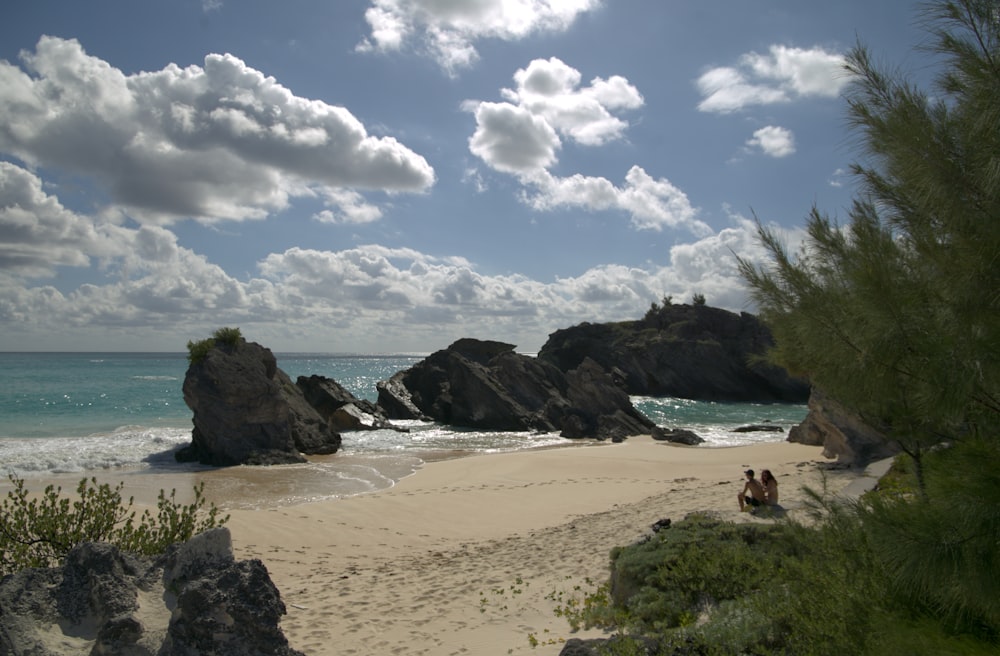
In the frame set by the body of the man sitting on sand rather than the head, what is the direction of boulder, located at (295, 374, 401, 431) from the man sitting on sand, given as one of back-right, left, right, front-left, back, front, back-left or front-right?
front

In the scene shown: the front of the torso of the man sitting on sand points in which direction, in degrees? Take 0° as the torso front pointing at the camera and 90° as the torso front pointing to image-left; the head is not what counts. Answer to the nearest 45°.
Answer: approximately 135°

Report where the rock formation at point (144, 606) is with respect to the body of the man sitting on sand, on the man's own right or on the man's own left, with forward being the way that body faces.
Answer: on the man's own left

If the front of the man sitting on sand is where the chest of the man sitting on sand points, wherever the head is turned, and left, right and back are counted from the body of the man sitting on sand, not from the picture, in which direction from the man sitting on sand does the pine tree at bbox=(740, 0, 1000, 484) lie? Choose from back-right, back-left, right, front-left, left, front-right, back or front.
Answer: back-left

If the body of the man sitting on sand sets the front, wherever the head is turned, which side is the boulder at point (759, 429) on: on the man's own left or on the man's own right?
on the man's own right

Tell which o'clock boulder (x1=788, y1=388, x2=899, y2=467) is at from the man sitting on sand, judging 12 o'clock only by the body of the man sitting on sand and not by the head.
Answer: The boulder is roughly at 2 o'clock from the man sitting on sand.

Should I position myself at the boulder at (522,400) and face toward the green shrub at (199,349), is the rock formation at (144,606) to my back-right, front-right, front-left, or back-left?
front-left

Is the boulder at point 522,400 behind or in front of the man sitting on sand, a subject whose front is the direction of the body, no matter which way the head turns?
in front

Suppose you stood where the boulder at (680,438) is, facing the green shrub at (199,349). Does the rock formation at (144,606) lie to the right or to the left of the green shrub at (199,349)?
left

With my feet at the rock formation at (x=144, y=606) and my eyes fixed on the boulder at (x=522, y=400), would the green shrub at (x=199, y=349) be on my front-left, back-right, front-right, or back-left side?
front-left

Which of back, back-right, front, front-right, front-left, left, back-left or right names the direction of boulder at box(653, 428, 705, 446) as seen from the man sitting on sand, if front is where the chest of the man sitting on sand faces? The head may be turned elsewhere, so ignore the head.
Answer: front-right

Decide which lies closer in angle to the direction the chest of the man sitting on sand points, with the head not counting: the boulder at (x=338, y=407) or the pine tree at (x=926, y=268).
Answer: the boulder
